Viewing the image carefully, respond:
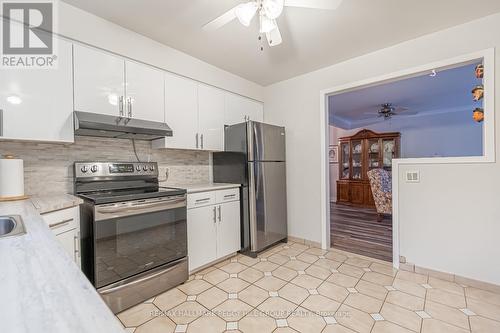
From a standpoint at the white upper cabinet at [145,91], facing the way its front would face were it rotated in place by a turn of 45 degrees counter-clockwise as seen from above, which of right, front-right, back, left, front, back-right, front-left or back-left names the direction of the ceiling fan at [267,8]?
front-right

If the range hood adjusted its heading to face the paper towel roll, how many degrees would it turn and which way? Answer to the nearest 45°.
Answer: approximately 135° to its right

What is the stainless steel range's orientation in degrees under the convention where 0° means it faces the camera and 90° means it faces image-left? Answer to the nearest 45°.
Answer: approximately 315°

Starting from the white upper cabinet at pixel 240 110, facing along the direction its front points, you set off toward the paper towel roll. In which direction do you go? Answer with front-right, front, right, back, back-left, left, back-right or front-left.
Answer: right

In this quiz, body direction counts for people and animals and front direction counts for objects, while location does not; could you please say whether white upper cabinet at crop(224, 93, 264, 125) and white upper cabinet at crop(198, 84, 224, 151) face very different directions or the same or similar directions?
same or similar directions

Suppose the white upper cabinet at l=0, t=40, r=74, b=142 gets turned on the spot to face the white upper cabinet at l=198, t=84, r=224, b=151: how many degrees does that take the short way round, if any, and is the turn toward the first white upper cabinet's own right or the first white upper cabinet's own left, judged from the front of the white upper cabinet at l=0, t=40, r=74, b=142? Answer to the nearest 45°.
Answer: approximately 90° to the first white upper cabinet's own left

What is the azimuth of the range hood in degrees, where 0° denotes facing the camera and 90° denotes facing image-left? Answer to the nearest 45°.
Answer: approximately 315°

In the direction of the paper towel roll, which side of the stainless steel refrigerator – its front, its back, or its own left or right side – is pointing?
right

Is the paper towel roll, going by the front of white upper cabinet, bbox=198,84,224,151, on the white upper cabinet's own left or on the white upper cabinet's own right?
on the white upper cabinet's own right

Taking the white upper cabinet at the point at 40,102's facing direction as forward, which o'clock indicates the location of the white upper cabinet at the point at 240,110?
the white upper cabinet at the point at 240,110 is roughly at 9 o'clock from the white upper cabinet at the point at 40,102.

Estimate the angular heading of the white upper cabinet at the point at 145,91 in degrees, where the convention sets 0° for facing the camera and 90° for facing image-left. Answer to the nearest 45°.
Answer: approximately 315°

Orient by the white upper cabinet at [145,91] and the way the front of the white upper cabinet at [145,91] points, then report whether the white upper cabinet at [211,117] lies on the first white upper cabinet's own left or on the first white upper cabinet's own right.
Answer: on the first white upper cabinet's own left

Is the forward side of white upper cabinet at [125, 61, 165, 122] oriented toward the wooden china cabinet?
no

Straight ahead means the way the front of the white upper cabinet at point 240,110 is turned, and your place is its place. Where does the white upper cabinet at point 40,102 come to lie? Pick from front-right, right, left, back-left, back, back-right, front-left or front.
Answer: right

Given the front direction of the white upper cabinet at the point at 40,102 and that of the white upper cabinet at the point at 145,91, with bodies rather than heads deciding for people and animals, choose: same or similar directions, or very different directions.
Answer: same or similar directions

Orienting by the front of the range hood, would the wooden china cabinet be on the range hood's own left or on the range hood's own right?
on the range hood's own left

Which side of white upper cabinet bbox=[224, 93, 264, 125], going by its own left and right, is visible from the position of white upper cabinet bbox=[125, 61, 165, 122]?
right

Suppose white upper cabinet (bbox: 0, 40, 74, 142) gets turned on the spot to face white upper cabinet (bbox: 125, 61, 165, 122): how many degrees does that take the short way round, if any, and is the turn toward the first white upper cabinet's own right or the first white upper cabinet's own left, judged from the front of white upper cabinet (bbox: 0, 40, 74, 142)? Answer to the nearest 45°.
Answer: approximately 90° to the first white upper cabinet's own left

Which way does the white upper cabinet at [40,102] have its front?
toward the camera

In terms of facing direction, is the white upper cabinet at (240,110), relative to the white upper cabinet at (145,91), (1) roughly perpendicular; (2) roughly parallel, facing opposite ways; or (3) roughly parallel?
roughly parallel

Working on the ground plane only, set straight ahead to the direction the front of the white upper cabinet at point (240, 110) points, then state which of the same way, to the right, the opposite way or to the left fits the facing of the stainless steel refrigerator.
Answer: the same way

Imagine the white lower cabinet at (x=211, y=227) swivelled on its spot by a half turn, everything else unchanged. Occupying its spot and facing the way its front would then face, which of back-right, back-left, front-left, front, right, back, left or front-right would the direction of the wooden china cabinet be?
right

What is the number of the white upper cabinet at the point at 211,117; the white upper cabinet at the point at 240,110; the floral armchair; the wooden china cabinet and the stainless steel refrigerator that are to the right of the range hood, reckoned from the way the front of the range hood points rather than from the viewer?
0
